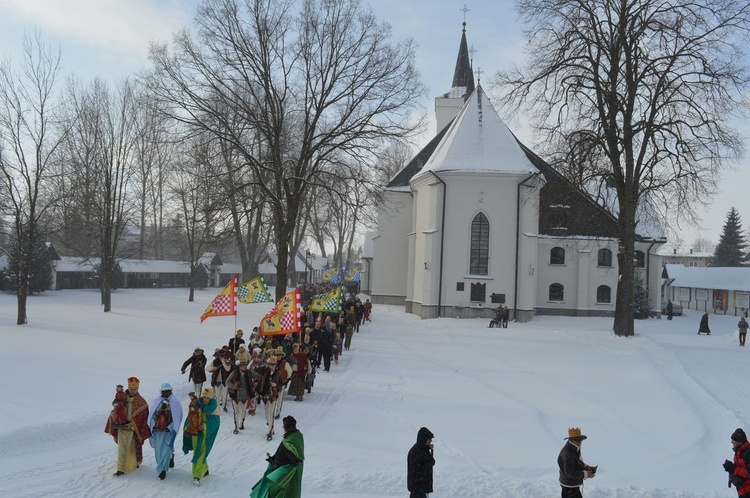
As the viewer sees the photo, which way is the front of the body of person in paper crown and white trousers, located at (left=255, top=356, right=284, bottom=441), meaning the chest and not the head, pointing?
toward the camera

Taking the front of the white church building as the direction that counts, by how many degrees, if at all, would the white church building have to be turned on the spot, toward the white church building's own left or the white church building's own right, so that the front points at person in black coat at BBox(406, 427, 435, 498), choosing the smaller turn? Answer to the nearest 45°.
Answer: approximately 180°

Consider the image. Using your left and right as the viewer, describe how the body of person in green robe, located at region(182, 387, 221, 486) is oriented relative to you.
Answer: facing the viewer and to the left of the viewer

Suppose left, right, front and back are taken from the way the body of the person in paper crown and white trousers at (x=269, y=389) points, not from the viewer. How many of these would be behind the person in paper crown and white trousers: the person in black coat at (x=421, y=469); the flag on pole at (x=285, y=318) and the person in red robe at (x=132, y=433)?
1

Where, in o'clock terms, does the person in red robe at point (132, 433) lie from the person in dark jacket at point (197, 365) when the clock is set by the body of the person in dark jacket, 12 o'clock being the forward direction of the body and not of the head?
The person in red robe is roughly at 11 o'clock from the person in dark jacket.

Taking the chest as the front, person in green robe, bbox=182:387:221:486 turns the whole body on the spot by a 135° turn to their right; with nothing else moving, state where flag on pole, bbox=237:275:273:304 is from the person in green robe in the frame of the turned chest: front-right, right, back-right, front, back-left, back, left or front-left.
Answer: front

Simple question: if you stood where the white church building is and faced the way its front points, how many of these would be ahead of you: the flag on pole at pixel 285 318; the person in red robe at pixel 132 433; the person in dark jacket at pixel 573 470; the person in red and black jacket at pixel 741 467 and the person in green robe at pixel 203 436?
0

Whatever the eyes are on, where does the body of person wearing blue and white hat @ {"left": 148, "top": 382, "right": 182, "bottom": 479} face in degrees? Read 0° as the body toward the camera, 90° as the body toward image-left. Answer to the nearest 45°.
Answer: approximately 0°

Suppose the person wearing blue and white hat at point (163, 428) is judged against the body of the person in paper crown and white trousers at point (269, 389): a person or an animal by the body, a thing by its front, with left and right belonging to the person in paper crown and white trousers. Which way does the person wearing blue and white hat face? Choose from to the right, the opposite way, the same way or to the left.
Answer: the same way

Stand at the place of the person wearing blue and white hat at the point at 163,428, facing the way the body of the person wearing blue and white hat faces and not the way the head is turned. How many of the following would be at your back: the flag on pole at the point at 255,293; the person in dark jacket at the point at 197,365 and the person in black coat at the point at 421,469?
2

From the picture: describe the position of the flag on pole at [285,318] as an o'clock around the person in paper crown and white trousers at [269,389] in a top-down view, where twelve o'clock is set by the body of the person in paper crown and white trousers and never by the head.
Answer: The flag on pole is roughly at 6 o'clock from the person in paper crown and white trousers.

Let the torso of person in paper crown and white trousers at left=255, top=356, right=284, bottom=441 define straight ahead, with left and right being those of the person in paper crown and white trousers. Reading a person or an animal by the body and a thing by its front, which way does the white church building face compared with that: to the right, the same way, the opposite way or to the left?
the opposite way
